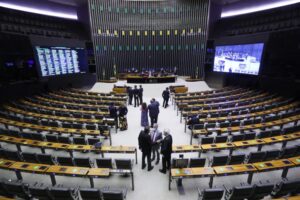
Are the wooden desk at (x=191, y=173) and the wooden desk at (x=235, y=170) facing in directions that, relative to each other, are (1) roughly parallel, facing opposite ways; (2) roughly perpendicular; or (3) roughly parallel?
roughly parallel

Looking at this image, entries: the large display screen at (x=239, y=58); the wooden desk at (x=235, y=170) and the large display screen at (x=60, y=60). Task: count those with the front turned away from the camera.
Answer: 0

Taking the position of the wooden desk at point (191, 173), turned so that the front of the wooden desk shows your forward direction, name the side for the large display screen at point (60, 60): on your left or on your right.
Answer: on your right

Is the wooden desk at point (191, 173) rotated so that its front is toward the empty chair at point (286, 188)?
no

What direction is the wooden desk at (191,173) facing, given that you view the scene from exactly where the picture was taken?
facing the viewer

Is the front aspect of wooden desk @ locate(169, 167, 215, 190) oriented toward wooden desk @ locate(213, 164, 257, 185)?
no

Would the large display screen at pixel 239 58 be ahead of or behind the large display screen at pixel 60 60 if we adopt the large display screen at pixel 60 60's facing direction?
ahead

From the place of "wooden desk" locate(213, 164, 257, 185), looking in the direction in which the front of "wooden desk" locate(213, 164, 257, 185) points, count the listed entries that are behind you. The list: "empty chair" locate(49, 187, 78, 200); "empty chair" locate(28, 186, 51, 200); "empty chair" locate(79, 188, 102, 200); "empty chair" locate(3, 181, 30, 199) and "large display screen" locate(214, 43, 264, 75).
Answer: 1

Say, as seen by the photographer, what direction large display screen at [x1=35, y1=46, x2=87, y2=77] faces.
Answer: facing the viewer and to the right of the viewer

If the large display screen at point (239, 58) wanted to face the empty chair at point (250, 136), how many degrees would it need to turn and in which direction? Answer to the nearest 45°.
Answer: approximately 45° to its left
